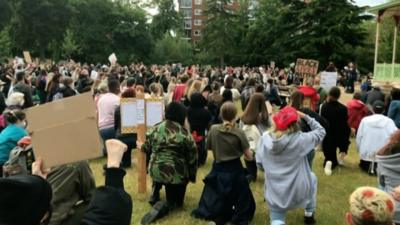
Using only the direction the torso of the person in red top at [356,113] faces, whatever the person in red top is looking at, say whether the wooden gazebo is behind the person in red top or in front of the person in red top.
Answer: in front

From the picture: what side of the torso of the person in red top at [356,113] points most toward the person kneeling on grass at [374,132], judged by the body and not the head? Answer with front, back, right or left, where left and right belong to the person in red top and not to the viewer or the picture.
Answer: back

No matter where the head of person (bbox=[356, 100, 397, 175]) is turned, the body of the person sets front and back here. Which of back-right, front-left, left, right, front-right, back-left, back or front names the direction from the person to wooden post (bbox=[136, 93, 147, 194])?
back-left

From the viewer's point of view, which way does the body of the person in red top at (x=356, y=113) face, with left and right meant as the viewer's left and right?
facing away from the viewer

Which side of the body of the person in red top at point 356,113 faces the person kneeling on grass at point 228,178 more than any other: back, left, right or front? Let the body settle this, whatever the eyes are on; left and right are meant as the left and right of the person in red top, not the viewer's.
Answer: back

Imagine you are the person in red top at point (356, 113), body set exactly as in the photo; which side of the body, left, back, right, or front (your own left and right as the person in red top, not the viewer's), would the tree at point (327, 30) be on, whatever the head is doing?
front

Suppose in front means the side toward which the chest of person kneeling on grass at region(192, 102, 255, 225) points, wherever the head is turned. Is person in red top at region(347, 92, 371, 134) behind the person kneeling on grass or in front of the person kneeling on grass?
in front

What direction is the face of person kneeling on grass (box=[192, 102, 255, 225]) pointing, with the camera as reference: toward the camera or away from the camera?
away from the camera

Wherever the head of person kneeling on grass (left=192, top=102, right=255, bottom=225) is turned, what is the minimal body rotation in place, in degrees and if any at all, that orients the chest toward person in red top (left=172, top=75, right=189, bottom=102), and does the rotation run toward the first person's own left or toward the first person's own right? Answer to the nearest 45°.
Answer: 0° — they already face them

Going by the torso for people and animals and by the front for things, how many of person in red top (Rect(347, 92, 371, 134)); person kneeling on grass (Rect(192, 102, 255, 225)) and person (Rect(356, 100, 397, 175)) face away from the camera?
3

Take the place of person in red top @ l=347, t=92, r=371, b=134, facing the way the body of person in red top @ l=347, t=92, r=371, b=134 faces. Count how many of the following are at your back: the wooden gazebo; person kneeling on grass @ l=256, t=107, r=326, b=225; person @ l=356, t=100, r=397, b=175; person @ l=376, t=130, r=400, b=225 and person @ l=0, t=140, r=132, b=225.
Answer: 4

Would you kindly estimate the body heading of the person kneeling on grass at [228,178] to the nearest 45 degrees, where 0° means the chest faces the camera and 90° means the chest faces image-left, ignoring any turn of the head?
approximately 180°

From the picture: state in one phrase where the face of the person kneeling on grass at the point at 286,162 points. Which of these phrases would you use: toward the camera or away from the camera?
away from the camera

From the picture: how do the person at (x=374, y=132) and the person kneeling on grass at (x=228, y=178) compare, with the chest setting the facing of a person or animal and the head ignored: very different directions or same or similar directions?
same or similar directions

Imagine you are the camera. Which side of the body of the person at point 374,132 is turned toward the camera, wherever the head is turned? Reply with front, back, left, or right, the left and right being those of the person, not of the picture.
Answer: back
